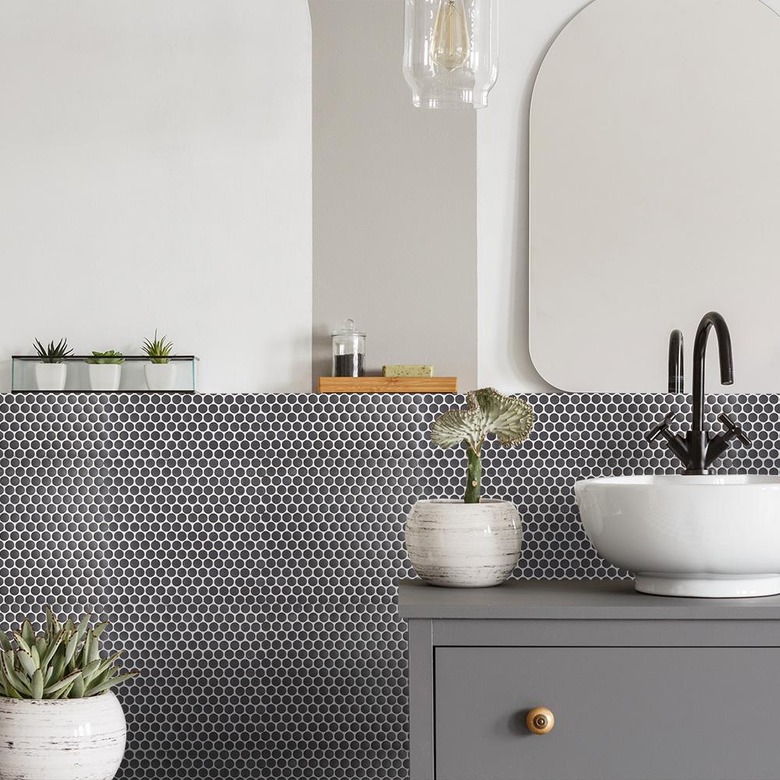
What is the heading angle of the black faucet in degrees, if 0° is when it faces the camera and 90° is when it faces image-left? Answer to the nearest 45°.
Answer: approximately 315°

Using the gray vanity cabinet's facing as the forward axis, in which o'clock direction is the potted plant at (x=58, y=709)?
The potted plant is roughly at 3 o'clock from the gray vanity cabinet.

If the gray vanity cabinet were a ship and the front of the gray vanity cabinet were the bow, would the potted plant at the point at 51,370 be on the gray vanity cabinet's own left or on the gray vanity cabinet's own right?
on the gray vanity cabinet's own right

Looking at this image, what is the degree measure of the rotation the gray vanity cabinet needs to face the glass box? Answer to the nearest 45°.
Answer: approximately 135° to its right

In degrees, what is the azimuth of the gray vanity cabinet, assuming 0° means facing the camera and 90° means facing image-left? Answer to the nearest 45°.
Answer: approximately 0°
